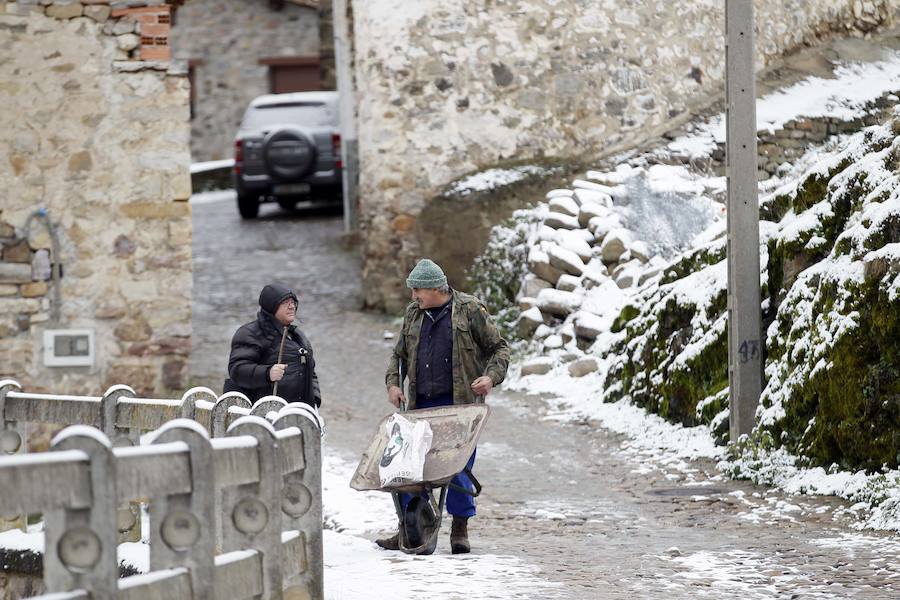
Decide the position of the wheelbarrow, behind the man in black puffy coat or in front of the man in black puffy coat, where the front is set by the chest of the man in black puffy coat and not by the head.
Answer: in front

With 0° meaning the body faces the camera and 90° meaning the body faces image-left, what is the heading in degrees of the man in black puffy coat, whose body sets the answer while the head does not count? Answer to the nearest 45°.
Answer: approximately 315°

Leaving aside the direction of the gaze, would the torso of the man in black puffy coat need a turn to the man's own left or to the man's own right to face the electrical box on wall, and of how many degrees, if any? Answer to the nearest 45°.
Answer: approximately 135° to the man's own left

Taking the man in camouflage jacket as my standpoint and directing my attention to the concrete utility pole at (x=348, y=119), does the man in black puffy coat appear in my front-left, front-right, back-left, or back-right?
front-left

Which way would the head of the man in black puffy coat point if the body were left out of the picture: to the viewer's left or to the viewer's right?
to the viewer's right

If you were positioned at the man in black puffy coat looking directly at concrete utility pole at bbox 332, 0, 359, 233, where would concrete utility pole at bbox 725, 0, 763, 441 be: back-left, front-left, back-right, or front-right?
front-right

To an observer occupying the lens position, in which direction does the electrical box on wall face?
facing the viewer

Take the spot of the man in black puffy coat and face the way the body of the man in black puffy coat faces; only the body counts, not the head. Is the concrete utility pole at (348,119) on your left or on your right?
on your left

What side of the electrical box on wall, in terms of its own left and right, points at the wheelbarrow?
front

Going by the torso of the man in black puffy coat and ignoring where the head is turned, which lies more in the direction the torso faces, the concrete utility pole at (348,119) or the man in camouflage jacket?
the man in camouflage jacket

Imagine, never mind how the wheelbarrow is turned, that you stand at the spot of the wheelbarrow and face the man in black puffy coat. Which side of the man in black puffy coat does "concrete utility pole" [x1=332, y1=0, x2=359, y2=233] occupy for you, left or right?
right

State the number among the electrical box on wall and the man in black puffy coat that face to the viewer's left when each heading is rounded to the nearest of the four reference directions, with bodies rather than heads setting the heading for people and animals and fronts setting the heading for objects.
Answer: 0

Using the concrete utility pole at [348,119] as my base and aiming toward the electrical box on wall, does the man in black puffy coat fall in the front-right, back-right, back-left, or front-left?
front-left
